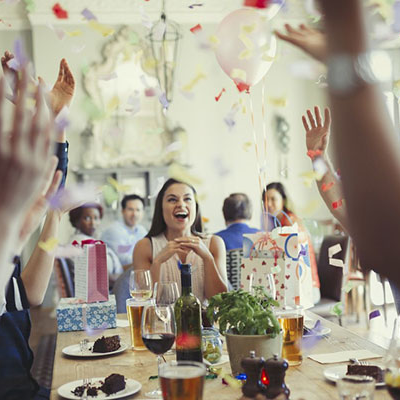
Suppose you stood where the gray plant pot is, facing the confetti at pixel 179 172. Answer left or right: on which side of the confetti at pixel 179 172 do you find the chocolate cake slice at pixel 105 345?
left

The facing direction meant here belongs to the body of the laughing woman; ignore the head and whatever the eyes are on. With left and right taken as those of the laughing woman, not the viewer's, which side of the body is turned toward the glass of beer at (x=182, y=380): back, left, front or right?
front

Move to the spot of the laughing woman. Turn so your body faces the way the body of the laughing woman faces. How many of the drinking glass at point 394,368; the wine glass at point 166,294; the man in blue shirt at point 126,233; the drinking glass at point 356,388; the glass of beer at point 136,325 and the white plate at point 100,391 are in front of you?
5

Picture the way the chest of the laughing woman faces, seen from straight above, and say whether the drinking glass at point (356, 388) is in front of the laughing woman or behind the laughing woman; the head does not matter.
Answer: in front

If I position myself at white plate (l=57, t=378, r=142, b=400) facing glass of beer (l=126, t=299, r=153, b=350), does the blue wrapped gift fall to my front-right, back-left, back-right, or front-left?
front-left

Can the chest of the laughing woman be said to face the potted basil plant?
yes

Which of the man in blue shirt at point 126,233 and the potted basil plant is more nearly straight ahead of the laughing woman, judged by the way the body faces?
the potted basil plant

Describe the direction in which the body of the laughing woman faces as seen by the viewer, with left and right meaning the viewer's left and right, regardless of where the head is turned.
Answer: facing the viewer

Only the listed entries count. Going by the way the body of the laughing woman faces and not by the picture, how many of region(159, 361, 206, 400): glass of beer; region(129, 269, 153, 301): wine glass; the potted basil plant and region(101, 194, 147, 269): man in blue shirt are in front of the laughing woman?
3

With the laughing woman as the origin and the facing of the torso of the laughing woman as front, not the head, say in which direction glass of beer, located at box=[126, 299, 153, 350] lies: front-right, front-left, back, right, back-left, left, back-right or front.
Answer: front

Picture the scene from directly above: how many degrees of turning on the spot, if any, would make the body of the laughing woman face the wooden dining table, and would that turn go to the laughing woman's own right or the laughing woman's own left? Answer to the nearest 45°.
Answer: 0° — they already face it

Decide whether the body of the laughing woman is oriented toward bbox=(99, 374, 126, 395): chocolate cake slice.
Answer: yes

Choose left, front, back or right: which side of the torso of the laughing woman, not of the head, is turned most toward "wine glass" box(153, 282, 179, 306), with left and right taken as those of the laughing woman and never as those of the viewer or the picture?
front

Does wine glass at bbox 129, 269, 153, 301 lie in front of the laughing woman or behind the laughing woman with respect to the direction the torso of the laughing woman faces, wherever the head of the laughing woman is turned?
in front
